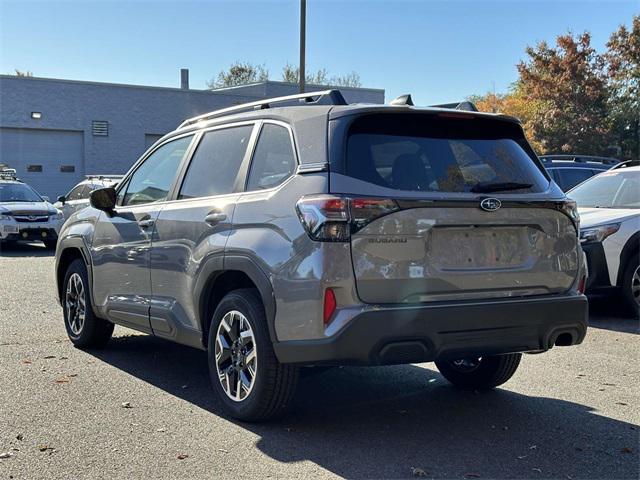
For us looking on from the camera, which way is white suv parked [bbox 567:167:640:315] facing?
facing the viewer and to the left of the viewer

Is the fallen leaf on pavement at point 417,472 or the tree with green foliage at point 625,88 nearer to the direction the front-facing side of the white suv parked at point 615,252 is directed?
the fallen leaf on pavement

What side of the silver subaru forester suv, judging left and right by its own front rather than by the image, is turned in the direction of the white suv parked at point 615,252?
right

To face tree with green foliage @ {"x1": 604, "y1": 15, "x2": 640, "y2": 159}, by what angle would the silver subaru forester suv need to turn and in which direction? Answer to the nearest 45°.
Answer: approximately 90° to its right

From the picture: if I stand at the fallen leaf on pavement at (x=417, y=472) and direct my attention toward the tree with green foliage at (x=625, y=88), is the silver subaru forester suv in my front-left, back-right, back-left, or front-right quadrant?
front-left

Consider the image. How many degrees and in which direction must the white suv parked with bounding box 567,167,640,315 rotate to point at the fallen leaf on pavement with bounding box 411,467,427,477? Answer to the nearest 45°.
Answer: approximately 45° to its left

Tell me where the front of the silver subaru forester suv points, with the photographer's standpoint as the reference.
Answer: facing away from the viewer and to the left of the viewer

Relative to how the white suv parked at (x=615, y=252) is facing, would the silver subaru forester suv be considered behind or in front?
in front

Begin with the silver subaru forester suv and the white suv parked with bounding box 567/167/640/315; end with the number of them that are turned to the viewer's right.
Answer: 0

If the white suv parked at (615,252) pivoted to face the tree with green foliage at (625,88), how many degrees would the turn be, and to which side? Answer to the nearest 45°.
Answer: approximately 135° to its right
